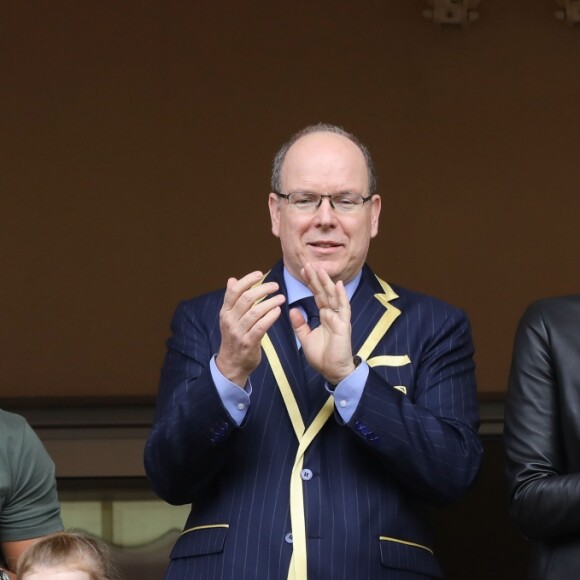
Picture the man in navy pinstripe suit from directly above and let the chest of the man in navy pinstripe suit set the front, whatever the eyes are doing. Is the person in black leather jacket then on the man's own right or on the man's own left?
on the man's own left

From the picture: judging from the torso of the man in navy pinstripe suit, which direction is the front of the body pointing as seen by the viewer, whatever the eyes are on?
toward the camera

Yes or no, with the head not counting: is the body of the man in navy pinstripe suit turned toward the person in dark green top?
no

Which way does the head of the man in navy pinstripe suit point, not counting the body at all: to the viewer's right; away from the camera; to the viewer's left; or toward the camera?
toward the camera
